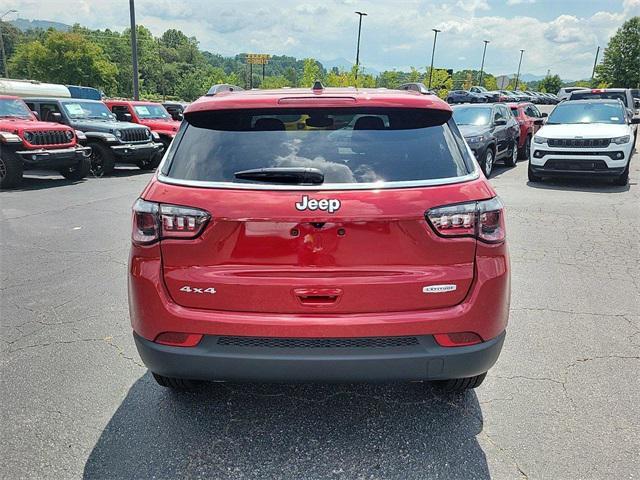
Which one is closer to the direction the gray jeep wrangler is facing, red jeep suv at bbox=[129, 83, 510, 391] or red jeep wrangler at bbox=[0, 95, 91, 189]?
the red jeep suv

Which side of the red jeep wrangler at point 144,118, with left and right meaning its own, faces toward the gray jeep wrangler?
right

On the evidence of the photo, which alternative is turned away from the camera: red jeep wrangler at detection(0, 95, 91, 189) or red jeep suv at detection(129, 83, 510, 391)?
the red jeep suv

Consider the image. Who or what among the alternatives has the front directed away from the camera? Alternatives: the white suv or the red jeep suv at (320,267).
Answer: the red jeep suv

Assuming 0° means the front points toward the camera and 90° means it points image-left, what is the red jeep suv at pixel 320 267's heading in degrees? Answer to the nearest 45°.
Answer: approximately 180°

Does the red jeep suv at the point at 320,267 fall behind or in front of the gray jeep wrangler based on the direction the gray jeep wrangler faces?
in front

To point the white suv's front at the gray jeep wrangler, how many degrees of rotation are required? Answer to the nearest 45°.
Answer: approximately 90° to its right

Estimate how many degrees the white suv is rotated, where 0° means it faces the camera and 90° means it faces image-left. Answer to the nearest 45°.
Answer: approximately 0°

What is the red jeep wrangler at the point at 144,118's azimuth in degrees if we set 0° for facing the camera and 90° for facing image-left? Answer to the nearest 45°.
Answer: approximately 315°

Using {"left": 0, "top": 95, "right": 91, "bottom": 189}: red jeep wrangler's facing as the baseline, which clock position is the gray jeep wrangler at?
The gray jeep wrangler is roughly at 9 o'clock from the red jeep wrangler.

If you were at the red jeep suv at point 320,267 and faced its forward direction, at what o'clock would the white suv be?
The white suv is roughly at 1 o'clock from the red jeep suv.

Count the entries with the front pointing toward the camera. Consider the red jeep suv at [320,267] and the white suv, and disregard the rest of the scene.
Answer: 1

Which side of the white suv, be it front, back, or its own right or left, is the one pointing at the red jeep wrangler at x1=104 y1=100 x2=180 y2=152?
right
